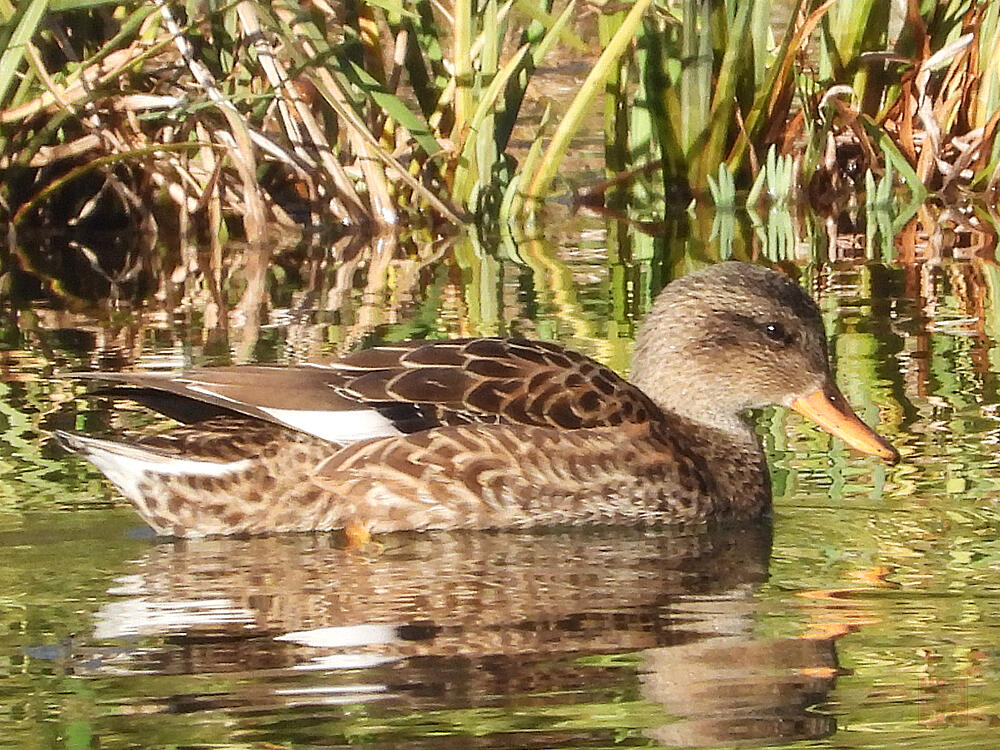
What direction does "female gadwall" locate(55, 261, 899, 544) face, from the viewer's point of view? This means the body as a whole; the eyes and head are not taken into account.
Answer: to the viewer's right
